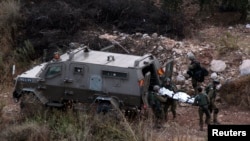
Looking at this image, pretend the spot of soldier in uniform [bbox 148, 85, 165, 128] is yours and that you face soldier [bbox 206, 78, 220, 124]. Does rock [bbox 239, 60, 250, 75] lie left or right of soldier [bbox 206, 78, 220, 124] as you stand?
left

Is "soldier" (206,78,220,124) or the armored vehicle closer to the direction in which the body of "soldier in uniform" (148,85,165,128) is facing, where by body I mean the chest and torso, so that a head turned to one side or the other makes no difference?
the soldier

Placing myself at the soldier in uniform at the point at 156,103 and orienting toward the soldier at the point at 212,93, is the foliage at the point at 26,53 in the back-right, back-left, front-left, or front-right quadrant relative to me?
back-left

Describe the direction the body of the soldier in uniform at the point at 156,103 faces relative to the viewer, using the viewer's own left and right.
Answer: facing away from the viewer and to the right of the viewer

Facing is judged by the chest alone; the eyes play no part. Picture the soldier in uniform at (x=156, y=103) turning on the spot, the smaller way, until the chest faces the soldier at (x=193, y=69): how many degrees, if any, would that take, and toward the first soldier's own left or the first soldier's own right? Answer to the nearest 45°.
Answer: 0° — they already face them

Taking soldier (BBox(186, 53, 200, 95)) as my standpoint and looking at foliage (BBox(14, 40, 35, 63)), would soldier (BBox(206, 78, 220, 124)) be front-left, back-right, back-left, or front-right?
back-left

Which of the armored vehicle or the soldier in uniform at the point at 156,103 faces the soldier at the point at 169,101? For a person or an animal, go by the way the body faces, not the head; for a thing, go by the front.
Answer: the soldier in uniform
